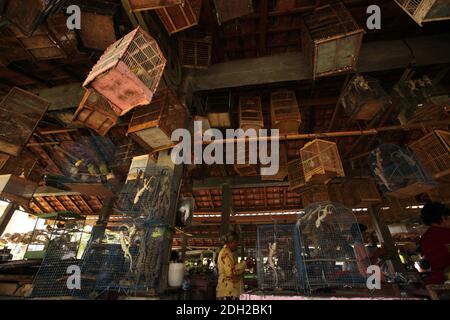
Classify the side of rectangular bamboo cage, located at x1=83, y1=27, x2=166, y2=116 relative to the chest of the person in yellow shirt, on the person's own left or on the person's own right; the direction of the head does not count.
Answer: on the person's own right

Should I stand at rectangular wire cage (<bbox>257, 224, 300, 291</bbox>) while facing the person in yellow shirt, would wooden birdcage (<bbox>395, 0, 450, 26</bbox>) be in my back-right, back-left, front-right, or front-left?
back-left

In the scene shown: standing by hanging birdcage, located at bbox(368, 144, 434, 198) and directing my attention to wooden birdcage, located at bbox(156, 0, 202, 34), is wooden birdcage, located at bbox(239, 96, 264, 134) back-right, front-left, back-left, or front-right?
front-right

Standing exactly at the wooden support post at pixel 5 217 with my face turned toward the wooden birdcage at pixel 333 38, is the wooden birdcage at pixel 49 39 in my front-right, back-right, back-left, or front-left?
front-right

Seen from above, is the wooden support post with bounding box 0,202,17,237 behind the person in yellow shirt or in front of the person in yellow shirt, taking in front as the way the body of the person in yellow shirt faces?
behind
